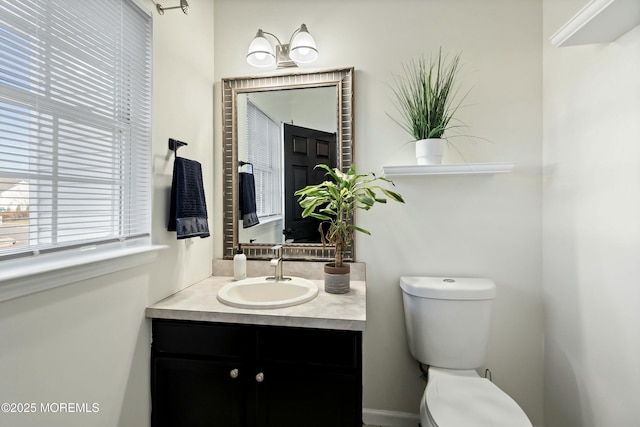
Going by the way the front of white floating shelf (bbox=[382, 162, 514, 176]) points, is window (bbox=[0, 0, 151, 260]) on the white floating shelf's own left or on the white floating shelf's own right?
on the white floating shelf's own right

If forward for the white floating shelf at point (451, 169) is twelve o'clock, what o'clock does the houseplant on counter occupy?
The houseplant on counter is roughly at 2 o'clock from the white floating shelf.

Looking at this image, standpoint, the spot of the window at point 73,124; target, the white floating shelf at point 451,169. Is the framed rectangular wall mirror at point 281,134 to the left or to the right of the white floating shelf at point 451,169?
left

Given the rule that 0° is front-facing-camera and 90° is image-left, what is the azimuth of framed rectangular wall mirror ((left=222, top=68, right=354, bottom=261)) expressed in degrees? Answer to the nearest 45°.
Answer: approximately 0°

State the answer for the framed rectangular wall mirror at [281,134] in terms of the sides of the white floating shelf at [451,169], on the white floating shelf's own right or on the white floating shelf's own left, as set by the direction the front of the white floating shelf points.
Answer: on the white floating shelf's own right

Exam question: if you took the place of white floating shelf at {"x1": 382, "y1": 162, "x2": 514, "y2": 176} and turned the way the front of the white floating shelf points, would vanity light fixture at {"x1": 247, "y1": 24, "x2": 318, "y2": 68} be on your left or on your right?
on your right

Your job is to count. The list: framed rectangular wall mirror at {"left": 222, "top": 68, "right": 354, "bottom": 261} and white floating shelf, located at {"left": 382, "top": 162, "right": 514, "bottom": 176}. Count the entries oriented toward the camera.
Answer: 2

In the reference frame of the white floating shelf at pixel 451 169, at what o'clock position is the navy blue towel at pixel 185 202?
The navy blue towel is roughly at 2 o'clock from the white floating shelf.
